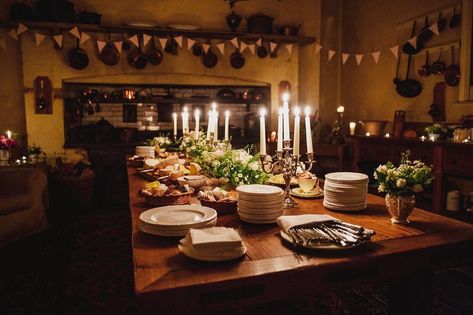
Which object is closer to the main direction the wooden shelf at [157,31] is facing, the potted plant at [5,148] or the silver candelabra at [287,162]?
the silver candelabra

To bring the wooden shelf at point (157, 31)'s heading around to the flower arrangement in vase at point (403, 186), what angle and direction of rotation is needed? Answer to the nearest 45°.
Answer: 0° — it already faces it

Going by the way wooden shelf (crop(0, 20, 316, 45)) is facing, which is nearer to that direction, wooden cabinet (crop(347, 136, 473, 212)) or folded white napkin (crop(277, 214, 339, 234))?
the folded white napkin

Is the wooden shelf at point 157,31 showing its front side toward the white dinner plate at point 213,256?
yes

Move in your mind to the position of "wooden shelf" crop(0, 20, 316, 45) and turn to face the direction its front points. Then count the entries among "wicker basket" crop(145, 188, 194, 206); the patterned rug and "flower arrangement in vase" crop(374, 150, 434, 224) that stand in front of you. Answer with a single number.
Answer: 3

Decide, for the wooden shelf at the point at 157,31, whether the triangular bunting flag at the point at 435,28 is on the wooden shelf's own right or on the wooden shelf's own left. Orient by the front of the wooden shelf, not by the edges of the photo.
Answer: on the wooden shelf's own left

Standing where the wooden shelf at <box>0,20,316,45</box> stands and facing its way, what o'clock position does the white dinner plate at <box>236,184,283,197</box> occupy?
The white dinner plate is roughly at 12 o'clock from the wooden shelf.

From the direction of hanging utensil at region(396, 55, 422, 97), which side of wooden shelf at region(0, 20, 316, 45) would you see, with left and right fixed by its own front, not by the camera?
left

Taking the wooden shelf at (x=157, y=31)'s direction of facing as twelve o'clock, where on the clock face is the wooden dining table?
The wooden dining table is roughly at 12 o'clock from the wooden shelf.

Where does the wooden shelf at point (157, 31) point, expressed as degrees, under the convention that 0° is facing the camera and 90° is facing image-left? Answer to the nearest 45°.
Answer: approximately 0°
